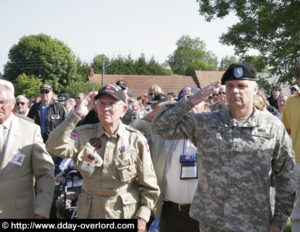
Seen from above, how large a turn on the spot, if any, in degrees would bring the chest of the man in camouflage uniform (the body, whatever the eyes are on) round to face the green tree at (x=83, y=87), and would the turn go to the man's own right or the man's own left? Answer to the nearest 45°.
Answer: approximately 135° to the man's own right

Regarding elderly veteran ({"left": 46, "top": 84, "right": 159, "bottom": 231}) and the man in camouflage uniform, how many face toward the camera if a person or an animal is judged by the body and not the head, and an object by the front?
2

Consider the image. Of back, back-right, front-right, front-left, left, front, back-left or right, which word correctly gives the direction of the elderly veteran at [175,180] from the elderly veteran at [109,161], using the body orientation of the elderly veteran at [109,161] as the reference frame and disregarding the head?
back-left

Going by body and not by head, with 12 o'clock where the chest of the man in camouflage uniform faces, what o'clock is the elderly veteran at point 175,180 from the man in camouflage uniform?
The elderly veteran is roughly at 5 o'clock from the man in camouflage uniform.

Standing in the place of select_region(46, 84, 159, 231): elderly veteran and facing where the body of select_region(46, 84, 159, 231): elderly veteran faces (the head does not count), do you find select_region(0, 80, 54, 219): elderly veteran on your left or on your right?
on your right

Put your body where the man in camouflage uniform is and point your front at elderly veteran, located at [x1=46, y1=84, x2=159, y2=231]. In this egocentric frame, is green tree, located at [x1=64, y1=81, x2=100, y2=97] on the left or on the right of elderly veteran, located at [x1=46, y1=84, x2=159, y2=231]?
right

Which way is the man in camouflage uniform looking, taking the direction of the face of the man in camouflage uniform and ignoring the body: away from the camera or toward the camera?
toward the camera

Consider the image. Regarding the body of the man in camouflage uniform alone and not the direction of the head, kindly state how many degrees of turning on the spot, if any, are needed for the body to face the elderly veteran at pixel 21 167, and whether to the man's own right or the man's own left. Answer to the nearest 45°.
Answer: approximately 90° to the man's own right

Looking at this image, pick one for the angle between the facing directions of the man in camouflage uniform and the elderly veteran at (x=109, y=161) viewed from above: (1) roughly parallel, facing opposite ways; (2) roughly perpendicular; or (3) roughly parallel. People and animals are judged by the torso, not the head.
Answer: roughly parallel

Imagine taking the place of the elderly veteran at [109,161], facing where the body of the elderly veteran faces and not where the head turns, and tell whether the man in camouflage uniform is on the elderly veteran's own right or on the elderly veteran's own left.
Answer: on the elderly veteran's own left

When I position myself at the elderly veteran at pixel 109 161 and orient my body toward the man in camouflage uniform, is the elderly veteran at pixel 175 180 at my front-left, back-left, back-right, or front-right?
front-left

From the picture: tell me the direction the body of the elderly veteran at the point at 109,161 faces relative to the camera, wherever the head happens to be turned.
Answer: toward the camera

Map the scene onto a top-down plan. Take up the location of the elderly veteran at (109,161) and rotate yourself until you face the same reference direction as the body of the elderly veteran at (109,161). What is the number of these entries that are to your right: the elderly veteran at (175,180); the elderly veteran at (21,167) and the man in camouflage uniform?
1
